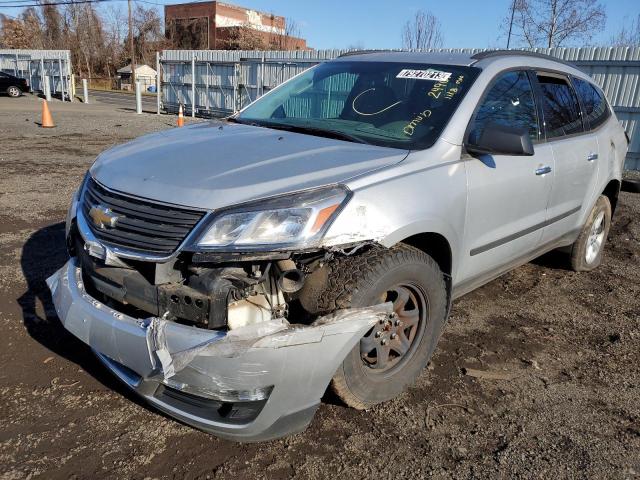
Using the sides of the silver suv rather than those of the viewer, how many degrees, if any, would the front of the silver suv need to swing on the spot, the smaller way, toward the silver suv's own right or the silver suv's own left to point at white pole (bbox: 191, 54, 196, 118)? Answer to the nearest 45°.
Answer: approximately 135° to the silver suv's own right

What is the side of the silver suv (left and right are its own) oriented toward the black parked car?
right

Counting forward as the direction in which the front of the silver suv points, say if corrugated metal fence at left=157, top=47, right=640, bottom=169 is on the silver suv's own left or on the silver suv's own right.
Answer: on the silver suv's own right

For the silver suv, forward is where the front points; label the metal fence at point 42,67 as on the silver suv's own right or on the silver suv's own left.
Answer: on the silver suv's own right

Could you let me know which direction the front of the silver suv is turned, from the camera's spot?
facing the viewer and to the left of the viewer
